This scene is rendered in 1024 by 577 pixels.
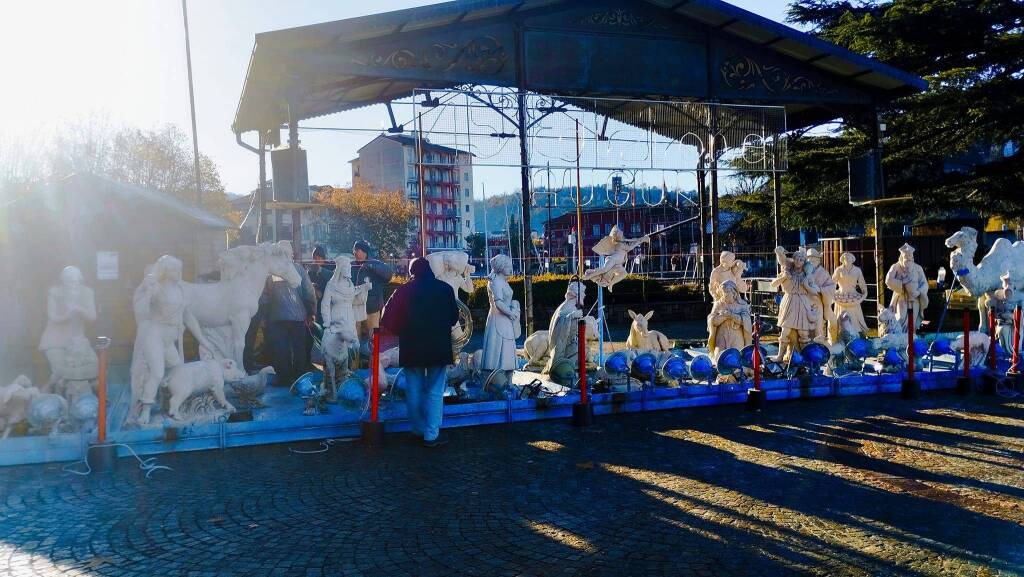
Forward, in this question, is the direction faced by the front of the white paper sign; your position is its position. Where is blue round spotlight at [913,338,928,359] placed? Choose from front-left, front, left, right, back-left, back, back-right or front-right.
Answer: front-left

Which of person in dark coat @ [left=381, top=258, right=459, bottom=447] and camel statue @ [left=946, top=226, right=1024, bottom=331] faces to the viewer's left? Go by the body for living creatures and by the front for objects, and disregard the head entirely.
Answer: the camel statue

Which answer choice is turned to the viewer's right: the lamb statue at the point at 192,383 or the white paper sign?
the lamb statue

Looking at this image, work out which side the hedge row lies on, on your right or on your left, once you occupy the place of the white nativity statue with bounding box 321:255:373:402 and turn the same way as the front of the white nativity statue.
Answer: on your left

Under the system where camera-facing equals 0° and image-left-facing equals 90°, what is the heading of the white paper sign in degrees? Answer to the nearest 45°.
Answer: approximately 0°

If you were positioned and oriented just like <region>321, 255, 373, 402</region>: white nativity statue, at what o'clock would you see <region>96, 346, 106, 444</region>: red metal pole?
The red metal pole is roughly at 3 o'clock from the white nativity statue.

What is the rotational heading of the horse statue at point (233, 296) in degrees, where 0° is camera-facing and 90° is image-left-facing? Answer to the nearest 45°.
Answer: approximately 270°
